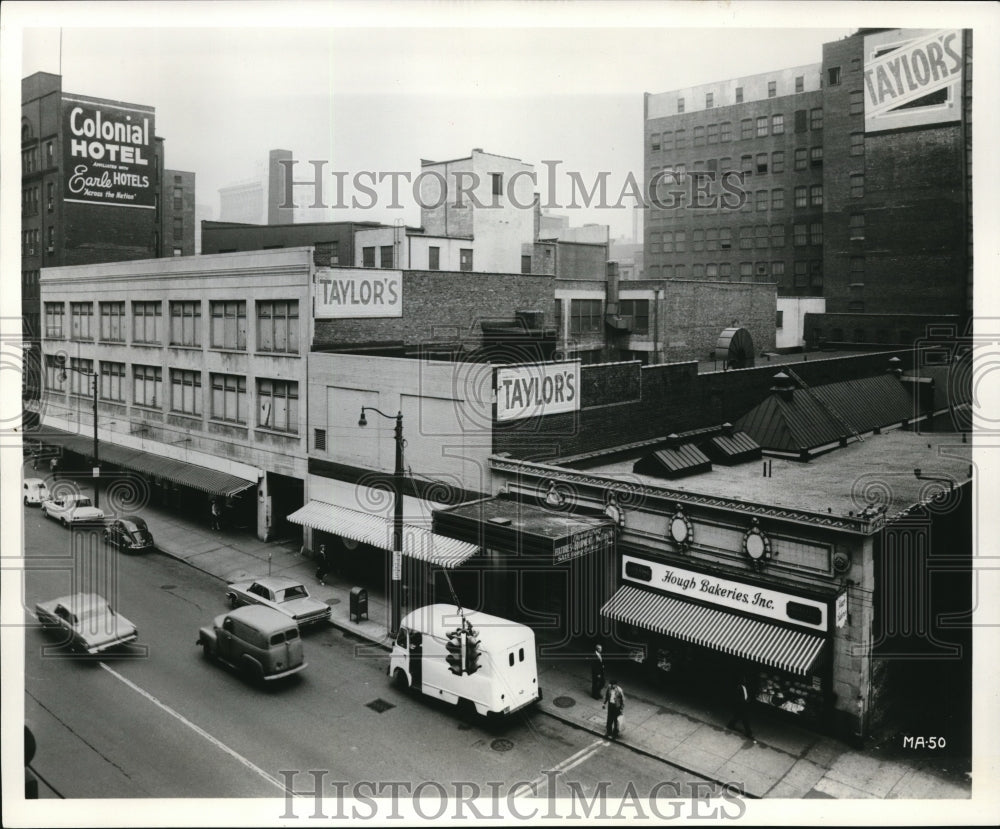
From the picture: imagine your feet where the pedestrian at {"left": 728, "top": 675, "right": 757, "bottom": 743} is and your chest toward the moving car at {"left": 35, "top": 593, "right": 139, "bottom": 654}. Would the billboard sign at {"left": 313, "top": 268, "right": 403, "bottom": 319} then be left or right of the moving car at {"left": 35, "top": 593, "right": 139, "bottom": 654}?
right

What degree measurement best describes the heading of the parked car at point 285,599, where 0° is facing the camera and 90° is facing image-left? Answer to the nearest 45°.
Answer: approximately 135°

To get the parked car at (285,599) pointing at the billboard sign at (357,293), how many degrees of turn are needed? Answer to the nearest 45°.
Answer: approximately 45° to its right

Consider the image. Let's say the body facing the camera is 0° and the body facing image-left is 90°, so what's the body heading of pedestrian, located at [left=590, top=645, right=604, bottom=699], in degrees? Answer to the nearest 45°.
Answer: approximately 315°

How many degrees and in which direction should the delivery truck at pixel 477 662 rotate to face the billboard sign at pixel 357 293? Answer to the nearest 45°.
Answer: approximately 45° to its right

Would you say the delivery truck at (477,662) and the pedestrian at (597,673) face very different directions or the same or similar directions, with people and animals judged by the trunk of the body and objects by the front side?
very different directions

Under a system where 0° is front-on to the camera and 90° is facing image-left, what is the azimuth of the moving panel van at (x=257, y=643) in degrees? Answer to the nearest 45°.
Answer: approximately 135°

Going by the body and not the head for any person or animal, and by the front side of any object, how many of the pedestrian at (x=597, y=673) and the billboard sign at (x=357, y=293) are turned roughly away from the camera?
0

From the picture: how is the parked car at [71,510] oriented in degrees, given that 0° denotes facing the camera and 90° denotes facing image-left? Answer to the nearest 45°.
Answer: approximately 135°

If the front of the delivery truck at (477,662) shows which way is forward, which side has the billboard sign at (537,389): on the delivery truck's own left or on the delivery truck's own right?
on the delivery truck's own right

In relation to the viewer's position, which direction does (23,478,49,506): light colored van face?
facing away from the viewer and to the left of the viewer

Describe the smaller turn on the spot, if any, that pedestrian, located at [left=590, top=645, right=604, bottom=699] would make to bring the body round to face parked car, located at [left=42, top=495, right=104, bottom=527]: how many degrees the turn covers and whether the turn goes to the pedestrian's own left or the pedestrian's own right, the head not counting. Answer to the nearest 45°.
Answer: approximately 180°

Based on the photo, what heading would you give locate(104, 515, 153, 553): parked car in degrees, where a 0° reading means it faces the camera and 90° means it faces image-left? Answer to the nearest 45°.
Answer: approximately 135°
